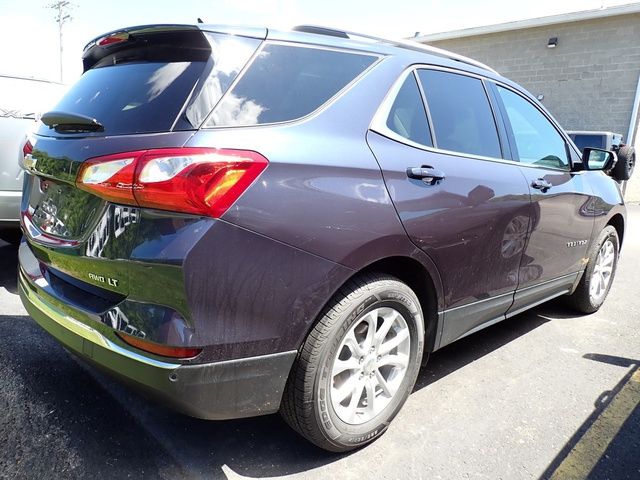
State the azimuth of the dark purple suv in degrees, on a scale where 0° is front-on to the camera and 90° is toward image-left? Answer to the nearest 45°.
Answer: approximately 225°

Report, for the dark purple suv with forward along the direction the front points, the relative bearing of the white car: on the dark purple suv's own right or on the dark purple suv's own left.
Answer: on the dark purple suv's own left
